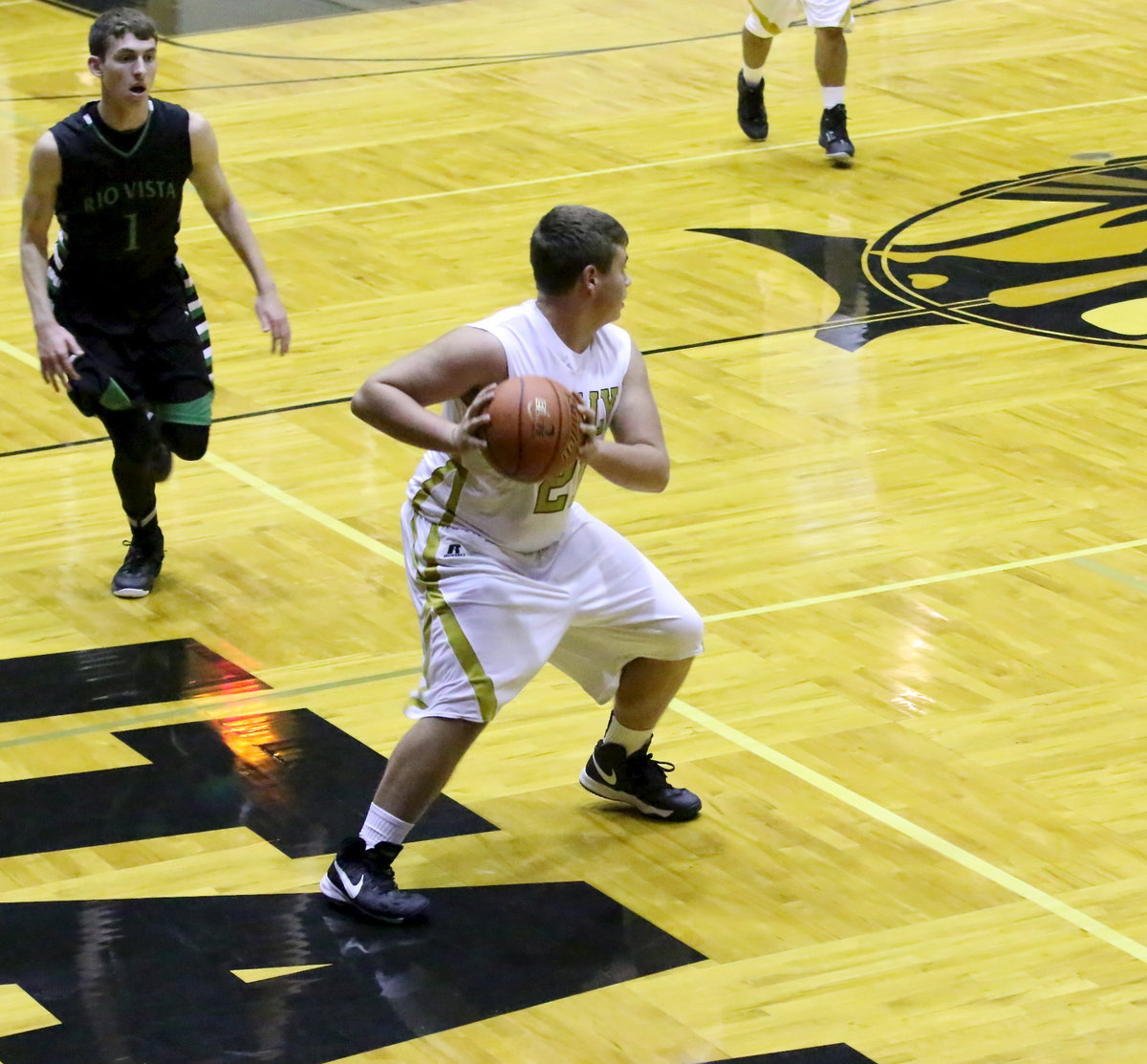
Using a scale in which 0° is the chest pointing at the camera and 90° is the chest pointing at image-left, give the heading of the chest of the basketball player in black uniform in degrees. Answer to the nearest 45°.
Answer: approximately 0°

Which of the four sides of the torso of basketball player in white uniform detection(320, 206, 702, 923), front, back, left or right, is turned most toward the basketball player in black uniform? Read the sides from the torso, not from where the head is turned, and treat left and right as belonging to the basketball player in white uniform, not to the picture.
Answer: back

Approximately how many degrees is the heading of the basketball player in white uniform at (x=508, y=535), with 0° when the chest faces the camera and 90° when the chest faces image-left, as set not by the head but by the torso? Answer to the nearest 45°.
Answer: approximately 315°

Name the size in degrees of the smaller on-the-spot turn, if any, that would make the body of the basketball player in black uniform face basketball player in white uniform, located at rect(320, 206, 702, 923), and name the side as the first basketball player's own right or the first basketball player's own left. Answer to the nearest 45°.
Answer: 0° — they already face them

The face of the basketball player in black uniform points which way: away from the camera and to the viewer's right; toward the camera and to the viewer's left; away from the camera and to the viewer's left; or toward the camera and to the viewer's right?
toward the camera and to the viewer's right

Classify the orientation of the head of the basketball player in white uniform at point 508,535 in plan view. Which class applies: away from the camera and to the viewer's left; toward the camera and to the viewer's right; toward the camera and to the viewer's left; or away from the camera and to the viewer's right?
away from the camera and to the viewer's right

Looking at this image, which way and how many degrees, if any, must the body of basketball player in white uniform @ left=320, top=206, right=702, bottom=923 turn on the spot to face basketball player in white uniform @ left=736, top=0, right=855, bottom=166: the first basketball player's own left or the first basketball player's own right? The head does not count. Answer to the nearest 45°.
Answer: approximately 135° to the first basketball player's own left
